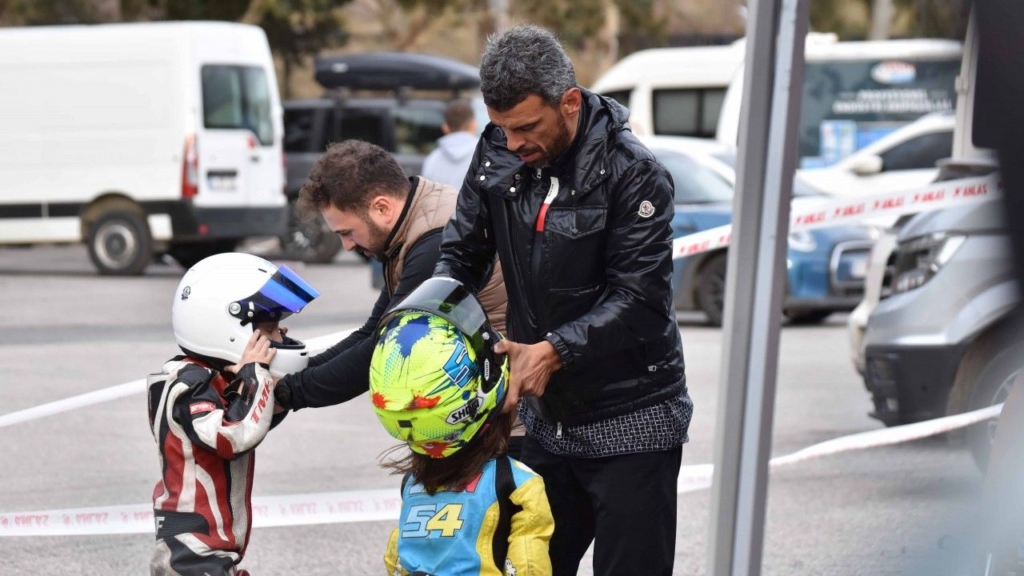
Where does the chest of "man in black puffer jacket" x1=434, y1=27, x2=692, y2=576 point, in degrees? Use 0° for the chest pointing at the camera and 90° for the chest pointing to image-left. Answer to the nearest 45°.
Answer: approximately 45°

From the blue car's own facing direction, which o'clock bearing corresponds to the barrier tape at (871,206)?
The barrier tape is roughly at 1 o'clock from the blue car.

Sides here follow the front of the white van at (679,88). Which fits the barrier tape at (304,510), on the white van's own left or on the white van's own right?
on the white van's own left

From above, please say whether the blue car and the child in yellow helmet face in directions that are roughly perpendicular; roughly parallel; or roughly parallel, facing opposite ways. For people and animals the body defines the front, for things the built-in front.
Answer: roughly perpendicular

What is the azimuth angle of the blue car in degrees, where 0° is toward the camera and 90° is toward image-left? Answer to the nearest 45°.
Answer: approximately 315°

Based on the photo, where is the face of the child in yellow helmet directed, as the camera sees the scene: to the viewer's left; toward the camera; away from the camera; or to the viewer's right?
away from the camera

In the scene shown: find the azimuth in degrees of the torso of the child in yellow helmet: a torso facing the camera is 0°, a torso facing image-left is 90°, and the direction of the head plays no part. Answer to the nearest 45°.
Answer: approximately 225°

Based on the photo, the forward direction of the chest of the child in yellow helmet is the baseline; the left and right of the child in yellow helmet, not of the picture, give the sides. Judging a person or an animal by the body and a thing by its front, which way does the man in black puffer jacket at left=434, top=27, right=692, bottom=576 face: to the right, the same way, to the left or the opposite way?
the opposite way

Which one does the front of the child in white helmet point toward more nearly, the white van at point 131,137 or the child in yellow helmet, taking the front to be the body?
the child in yellow helmet

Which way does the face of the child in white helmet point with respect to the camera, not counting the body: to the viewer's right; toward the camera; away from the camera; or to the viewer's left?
to the viewer's right

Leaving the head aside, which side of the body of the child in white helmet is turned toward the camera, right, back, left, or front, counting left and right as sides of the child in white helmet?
right

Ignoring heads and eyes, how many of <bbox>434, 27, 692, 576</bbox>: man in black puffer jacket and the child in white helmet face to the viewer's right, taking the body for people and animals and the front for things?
1

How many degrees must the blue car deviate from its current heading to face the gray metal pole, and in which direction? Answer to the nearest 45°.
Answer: approximately 45° to its right

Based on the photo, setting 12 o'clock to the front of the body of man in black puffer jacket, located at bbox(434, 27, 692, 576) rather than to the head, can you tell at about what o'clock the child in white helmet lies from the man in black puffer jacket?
The child in white helmet is roughly at 2 o'clock from the man in black puffer jacket.
